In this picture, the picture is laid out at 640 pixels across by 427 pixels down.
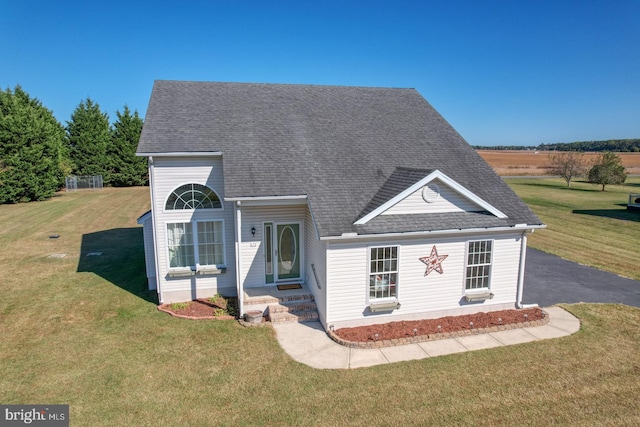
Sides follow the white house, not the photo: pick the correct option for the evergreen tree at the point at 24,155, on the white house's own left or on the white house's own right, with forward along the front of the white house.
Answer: on the white house's own right

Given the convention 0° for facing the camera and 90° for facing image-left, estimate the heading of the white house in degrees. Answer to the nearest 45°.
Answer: approximately 0°

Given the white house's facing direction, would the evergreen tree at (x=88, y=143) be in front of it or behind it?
behind

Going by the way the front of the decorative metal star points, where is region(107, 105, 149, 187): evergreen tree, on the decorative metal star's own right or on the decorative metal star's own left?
on the decorative metal star's own right

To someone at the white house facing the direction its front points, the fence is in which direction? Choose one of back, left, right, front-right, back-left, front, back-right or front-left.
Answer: back-right

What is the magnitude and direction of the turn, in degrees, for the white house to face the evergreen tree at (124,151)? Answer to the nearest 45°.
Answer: approximately 135° to its right

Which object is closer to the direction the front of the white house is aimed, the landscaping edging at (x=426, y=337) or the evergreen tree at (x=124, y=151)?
the landscaping edging
